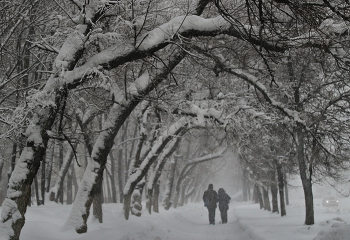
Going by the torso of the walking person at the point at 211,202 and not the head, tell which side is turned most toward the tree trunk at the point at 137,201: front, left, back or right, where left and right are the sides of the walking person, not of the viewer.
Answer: left

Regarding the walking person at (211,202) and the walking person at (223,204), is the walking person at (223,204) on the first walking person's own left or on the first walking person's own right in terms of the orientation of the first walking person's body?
on the first walking person's own right

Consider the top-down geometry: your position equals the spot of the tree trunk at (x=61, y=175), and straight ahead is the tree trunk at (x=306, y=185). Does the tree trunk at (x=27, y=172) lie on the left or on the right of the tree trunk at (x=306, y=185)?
right

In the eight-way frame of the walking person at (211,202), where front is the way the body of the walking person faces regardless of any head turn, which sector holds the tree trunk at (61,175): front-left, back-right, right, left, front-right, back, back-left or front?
left

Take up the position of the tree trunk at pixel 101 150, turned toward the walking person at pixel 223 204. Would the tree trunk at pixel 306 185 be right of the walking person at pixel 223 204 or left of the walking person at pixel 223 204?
right

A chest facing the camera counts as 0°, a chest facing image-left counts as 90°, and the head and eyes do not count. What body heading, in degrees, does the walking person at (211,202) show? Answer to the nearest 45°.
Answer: approximately 180°

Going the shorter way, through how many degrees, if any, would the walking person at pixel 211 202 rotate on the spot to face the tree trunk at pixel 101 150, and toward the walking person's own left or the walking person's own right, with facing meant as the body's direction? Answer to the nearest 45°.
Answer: approximately 180°

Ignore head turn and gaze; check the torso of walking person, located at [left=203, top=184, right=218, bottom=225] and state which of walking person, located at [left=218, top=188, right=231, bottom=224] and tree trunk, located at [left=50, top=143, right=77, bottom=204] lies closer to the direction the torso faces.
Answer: the tree trunk

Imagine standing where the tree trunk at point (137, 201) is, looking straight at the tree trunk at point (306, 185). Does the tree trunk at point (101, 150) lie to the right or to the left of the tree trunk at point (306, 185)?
right

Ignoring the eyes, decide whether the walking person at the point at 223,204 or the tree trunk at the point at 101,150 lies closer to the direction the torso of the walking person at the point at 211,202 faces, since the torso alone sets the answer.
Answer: the walking person

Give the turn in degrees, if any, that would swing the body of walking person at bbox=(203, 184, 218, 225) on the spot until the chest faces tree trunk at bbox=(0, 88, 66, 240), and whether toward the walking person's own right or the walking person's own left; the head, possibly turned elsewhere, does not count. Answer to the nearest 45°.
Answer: approximately 180°

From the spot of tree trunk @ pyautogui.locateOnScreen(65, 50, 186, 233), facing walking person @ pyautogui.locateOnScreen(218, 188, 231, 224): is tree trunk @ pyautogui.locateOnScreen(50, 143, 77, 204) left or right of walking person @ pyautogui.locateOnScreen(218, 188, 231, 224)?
left
